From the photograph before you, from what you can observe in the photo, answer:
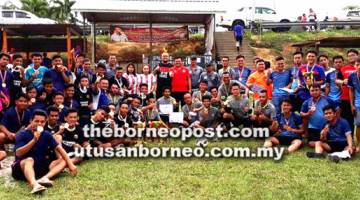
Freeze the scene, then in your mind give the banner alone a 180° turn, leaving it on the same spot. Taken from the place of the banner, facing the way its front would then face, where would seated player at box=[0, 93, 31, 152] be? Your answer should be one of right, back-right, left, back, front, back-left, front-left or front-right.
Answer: back

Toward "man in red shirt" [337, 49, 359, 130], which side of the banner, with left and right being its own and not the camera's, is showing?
front

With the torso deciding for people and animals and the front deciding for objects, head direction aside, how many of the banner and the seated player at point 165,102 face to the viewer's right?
0

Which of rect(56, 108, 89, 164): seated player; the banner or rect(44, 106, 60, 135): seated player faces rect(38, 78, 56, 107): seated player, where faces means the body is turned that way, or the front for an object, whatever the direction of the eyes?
the banner

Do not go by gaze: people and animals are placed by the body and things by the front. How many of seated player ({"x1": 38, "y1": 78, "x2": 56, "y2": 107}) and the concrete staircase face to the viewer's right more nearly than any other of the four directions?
0

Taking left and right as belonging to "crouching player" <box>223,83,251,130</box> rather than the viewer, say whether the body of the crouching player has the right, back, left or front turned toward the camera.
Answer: front

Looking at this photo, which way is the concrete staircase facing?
toward the camera

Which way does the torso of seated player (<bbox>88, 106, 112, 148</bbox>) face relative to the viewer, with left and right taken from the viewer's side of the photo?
facing the viewer and to the right of the viewer

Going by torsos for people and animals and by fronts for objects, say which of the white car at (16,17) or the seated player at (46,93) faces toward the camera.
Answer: the seated player

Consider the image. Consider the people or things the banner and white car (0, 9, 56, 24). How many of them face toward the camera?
1

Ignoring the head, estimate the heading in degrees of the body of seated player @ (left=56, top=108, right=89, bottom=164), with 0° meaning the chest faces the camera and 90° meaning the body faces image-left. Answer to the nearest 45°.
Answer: approximately 0°
